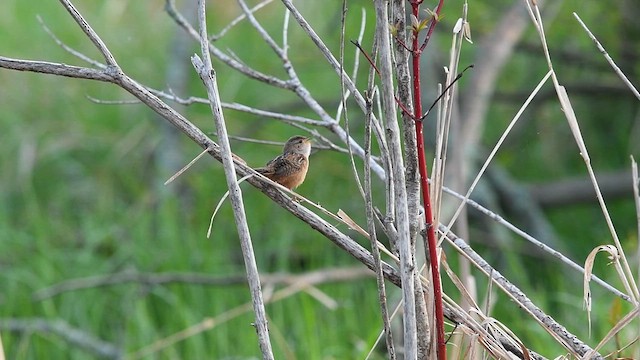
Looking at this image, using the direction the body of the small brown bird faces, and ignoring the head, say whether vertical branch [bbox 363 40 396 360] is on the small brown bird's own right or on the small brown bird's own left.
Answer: on the small brown bird's own right

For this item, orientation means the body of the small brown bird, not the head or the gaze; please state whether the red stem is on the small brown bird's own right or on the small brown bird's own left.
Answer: on the small brown bird's own right

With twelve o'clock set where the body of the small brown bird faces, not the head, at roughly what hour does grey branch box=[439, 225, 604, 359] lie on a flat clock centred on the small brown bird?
The grey branch is roughly at 12 o'clock from the small brown bird.

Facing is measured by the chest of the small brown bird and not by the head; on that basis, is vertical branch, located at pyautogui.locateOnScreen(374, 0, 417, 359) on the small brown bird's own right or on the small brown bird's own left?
on the small brown bird's own right

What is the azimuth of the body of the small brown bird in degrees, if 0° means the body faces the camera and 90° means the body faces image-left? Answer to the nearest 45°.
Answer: approximately 270°
